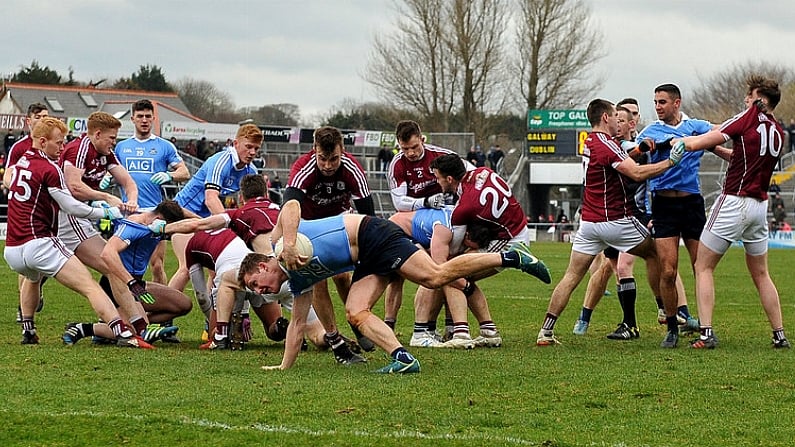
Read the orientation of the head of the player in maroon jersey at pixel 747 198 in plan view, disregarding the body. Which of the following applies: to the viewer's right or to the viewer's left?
to the viewer's left

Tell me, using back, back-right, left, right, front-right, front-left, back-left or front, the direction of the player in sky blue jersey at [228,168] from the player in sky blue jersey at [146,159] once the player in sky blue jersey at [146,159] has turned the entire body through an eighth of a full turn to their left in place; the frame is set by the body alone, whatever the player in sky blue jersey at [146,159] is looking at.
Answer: front

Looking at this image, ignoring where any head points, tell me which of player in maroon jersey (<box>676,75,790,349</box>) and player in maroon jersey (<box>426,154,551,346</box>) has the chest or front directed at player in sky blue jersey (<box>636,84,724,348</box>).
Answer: player in maroon jersey (<box>676,75,790,349</box>)

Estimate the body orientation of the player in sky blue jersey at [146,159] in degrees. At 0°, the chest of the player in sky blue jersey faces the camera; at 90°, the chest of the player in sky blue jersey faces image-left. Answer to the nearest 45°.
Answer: approximately 0°

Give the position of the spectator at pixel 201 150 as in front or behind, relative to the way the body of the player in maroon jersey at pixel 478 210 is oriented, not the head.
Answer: in front

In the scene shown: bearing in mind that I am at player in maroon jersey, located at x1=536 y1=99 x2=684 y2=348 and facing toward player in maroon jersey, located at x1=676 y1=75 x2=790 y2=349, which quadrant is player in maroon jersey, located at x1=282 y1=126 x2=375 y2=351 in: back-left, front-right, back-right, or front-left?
back-right

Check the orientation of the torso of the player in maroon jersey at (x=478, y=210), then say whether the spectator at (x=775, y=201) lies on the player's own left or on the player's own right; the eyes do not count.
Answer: on the player's own right

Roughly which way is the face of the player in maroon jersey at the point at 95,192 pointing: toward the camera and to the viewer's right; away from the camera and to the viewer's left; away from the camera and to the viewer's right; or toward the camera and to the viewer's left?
toward the camera and to the viewer's right

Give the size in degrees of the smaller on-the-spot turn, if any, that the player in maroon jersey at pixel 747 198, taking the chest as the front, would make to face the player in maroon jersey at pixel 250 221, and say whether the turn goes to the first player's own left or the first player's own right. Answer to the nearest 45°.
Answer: approximately 45° to the first player's own left

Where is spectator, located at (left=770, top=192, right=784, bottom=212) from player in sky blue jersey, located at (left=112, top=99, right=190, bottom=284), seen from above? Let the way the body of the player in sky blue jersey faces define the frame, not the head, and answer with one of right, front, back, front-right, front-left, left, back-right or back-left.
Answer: back-left

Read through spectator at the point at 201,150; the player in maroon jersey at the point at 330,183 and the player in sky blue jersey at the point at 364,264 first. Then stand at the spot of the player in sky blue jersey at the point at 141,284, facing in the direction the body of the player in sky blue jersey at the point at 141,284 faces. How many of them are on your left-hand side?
1
